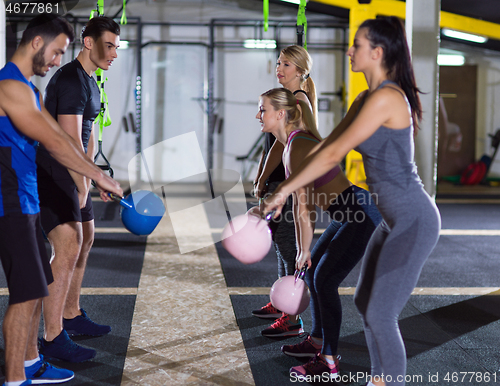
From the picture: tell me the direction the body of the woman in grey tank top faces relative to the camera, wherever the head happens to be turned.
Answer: to the viewer's left

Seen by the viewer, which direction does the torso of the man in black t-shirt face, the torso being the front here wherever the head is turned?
to the viewer's right

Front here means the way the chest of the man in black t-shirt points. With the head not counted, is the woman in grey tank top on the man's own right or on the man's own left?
on the man's own right

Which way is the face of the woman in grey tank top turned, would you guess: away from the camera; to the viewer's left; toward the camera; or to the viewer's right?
to the viewer's left

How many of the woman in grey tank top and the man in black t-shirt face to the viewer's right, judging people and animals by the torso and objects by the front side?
1
